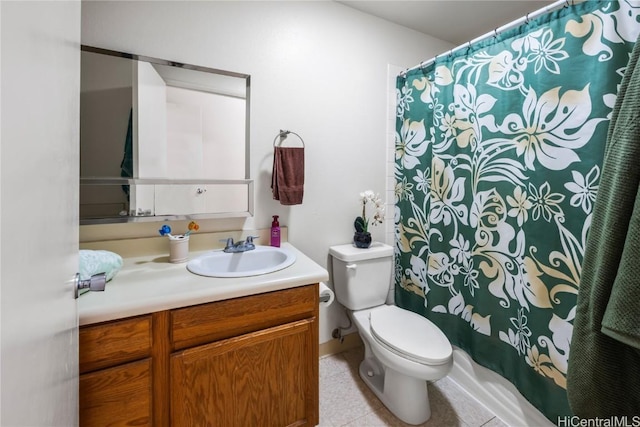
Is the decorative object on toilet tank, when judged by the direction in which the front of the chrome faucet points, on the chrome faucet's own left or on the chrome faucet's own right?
on the chrome faucet's own left

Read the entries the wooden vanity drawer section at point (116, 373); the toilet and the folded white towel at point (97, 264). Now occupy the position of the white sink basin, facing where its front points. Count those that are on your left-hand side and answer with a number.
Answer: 1

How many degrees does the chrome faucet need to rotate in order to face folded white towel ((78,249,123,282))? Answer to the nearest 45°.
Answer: approximately 45° to its right

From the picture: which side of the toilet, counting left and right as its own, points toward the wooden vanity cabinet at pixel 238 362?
right

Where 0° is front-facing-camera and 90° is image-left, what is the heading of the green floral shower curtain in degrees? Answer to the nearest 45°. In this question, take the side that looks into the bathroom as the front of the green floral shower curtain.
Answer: approximately 45°

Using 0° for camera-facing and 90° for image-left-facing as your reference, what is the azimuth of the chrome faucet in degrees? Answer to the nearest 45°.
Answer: approximately 0°

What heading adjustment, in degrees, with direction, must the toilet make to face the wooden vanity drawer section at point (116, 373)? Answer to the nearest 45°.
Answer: approximately 90° to its right

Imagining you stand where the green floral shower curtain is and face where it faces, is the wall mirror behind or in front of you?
in front

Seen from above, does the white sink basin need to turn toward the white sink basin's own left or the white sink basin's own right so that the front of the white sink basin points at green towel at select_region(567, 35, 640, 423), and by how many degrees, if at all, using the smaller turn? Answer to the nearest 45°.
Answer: approximately 45° to the white sink basin's own left

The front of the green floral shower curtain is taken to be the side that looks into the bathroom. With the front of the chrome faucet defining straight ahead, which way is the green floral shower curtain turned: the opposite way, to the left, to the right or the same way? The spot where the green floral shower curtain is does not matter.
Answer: to the right

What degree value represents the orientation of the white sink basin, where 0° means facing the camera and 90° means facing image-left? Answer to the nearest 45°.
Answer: approximately 0°
